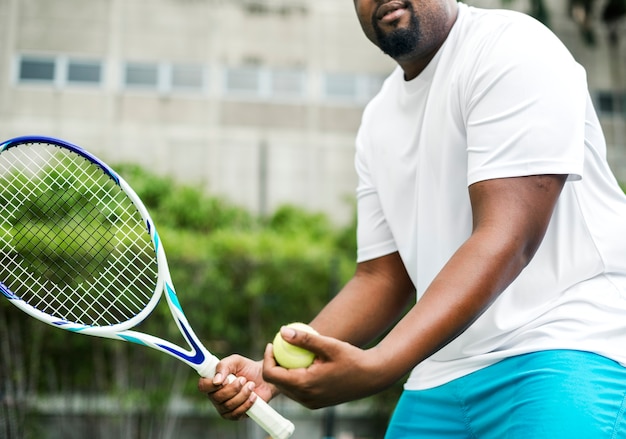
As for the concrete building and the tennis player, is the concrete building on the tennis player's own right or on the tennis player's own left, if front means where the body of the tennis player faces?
on the tennis player's own right

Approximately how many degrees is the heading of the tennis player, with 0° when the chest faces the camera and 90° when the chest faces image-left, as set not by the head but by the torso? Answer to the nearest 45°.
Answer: approximately 45°
